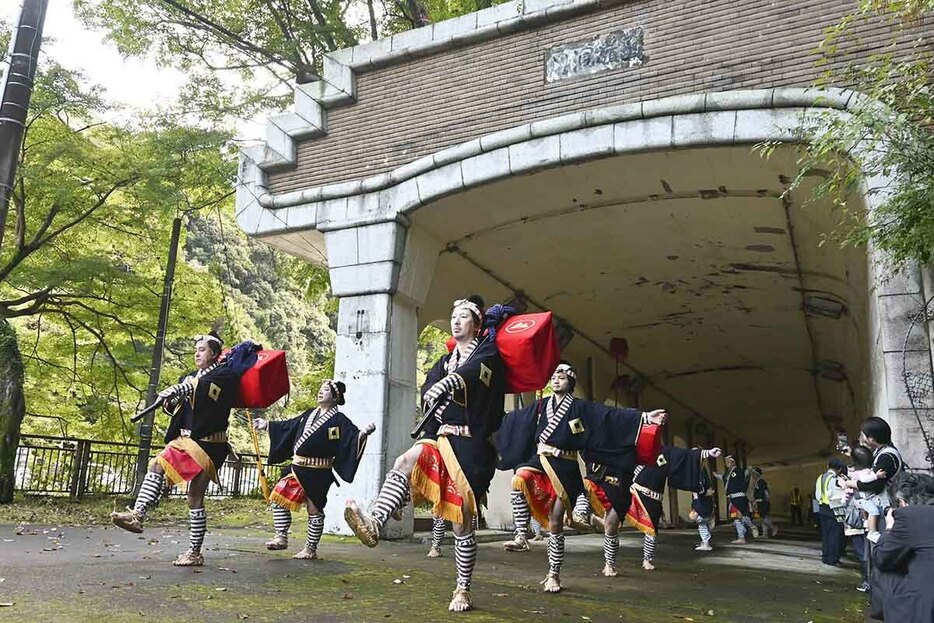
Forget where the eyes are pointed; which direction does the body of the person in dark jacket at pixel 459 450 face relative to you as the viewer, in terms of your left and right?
facing the viewer and to the left of the viewer

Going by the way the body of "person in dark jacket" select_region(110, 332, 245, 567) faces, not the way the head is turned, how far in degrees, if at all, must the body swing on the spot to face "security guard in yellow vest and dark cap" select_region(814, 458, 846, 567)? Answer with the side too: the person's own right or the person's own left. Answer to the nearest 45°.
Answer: approximately 135° to the person's own left

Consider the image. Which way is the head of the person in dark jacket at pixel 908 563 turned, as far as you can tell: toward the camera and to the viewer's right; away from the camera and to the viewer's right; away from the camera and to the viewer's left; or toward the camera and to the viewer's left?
away from the camera and to the viewer's left

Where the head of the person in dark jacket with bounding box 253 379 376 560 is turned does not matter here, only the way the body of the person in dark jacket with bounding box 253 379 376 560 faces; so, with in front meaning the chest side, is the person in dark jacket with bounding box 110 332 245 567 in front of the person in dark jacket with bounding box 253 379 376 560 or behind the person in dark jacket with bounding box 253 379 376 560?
in front

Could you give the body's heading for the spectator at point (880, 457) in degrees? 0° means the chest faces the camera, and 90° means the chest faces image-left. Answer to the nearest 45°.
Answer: approximately 90°

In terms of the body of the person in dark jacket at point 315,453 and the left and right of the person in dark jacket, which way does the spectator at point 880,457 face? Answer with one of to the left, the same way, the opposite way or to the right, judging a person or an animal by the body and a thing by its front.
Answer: to the right

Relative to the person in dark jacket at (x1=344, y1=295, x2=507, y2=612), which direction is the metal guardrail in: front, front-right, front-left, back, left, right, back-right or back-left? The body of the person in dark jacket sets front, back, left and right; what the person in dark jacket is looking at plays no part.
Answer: right

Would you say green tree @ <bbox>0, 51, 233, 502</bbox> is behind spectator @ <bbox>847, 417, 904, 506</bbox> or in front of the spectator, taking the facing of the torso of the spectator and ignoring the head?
in front

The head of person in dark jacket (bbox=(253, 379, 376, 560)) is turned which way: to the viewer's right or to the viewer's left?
to the viewer's left

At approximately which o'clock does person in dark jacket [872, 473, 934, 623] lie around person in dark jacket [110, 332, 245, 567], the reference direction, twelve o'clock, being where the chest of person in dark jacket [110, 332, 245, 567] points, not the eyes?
person in dark jacket [872, 473, 934, 623] is roughly at 9 o'clock from person in dark jacket [110, 332, 245, 567].

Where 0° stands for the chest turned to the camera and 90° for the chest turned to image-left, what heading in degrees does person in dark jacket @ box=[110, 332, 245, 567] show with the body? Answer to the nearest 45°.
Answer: approximately 45°
